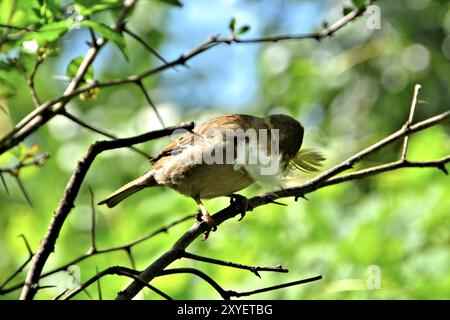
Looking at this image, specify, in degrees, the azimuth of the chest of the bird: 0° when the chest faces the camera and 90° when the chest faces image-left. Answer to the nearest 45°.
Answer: approximately 270°
